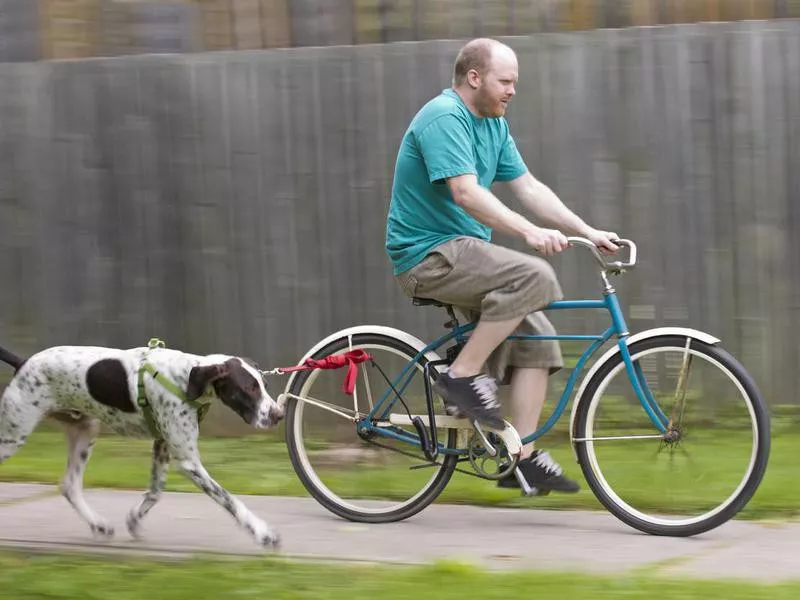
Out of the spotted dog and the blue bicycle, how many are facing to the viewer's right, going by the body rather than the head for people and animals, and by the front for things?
2

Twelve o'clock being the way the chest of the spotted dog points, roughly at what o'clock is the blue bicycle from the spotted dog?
The blue bicycle is roughly at 12 o'clock from the spotted dog.

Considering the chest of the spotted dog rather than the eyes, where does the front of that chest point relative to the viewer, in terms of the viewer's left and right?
facing to the right of the viewer

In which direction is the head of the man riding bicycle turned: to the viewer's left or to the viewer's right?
to the viewer's right

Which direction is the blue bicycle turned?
to the viewer's right

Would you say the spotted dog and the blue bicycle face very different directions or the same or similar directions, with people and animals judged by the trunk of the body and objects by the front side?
same or similar directions

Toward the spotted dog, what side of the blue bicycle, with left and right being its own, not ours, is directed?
back

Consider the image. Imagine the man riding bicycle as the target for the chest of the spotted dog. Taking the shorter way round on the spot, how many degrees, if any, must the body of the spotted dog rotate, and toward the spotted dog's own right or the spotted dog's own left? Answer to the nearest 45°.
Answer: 0° — it already faces them
